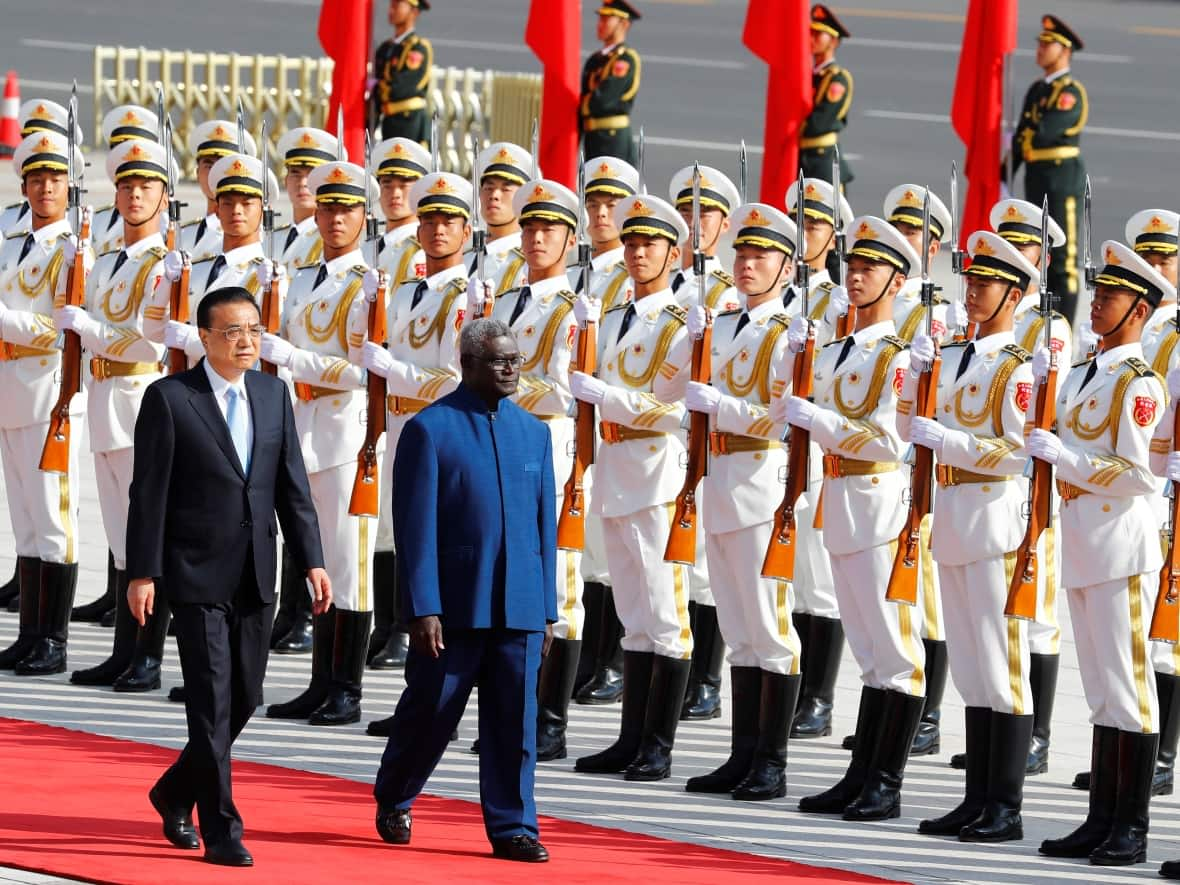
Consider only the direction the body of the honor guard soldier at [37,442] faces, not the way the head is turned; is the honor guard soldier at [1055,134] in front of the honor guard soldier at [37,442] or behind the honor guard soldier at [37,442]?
behind

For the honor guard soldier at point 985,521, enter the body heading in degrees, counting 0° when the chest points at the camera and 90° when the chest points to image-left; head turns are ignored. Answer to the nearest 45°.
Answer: approximately 45°

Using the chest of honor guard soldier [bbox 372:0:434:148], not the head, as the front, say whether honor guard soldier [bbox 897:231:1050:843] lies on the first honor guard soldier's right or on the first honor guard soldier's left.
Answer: on the first honor guard soldier's left

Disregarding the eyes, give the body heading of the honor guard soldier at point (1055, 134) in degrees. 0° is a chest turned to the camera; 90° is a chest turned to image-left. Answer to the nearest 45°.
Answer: approximately 45°

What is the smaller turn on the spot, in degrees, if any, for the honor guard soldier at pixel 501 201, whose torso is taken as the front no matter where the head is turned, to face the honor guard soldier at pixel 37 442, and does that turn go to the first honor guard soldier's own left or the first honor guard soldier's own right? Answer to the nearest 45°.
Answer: approximately 45° to the first honor guard soldier's own right

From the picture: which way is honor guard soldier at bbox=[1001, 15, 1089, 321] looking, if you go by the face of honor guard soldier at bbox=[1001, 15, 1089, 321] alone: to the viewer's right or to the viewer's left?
to the viewer's left

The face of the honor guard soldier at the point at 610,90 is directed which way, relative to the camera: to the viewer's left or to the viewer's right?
to the viewer's left

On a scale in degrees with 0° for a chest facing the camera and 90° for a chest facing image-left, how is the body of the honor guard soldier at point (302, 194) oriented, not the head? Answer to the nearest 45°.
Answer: approximately 45°
